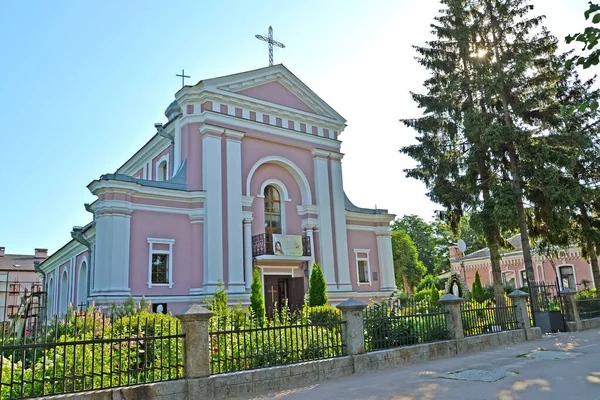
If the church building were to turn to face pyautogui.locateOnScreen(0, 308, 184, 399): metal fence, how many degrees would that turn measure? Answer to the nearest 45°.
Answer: approximately 45° to its right

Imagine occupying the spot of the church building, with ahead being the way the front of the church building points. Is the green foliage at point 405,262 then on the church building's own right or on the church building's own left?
on the church building's own left

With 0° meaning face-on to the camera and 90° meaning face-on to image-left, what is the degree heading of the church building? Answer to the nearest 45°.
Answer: approximately 315°

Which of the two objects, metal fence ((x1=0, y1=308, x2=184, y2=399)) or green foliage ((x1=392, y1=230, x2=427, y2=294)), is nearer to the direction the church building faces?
the metal fence

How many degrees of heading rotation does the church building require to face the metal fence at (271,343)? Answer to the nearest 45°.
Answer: approximately 45° to its right

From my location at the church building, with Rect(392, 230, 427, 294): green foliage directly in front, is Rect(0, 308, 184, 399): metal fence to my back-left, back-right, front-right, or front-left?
back-right
